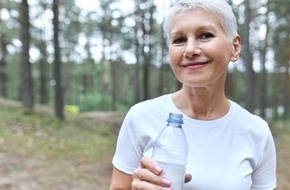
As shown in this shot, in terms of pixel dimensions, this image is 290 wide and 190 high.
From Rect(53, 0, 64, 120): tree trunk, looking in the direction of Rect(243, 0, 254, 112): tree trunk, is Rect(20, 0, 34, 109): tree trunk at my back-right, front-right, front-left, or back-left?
back-left

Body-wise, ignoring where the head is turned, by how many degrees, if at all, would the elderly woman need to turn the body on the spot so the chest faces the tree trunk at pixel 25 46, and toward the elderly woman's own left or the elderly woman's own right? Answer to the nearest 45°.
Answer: approximately 135° to the elderly woman's own right

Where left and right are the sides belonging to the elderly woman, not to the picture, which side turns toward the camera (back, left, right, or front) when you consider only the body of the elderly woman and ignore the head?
front

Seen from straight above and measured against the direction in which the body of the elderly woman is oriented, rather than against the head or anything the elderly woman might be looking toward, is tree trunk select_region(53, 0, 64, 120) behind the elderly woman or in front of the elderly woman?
behind

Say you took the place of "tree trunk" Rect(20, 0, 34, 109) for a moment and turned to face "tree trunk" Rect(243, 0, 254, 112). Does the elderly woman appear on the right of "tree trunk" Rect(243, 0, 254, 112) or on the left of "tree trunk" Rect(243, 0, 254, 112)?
right

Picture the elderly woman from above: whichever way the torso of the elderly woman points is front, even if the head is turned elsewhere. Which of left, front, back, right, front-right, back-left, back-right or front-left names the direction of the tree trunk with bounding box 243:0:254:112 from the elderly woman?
back
